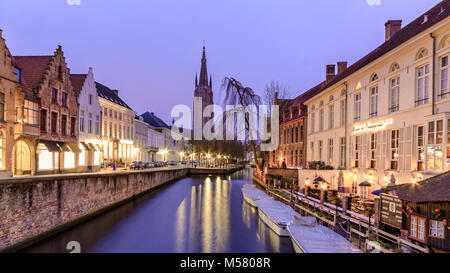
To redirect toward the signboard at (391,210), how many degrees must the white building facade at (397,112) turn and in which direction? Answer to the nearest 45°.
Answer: approximately 45° to its left

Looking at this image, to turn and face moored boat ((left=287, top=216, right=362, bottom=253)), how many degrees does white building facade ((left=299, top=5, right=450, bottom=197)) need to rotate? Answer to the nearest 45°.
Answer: approximately 45° to its left

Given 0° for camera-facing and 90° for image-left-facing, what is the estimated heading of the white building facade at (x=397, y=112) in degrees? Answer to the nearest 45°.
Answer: approximately 45°

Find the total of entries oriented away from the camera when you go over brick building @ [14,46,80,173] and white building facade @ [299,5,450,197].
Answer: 0

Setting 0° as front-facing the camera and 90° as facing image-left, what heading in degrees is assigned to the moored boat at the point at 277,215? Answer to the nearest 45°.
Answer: approximately 135°

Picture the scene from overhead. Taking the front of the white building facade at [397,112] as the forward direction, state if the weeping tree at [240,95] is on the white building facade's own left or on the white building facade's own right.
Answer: on the white building facade's own right

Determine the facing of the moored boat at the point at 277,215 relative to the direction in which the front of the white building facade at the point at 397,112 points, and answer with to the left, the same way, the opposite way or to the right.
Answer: to the right

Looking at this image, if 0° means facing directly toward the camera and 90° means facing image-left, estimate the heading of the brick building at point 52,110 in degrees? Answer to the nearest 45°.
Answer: approximately 315°
